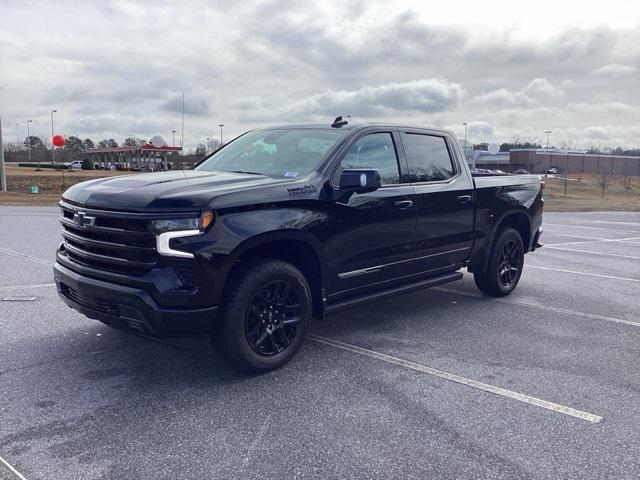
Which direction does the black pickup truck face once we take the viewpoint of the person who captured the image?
facing the viewer and to the left of the viewer
